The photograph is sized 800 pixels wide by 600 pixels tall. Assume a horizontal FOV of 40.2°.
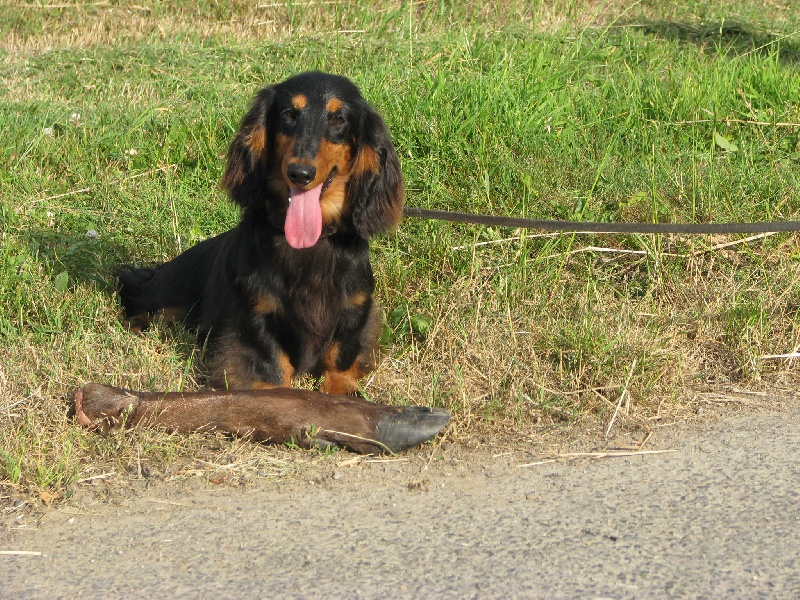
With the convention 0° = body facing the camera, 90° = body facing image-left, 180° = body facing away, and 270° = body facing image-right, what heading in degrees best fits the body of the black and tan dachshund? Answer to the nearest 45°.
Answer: approximately 315°
